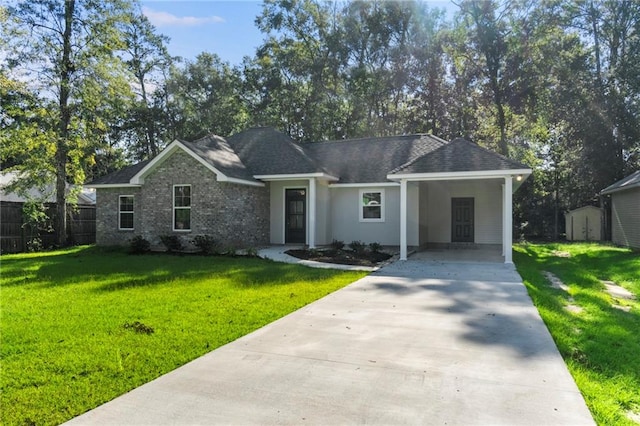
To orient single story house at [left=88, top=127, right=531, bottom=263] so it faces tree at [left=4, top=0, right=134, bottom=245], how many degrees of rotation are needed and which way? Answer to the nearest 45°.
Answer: approximately 90° to its right

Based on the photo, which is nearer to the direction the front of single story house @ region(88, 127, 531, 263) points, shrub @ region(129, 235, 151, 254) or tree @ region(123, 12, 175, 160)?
the shrub

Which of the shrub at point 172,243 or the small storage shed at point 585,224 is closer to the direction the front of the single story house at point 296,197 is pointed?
the shrub

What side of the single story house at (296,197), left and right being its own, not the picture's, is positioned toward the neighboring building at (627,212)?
left

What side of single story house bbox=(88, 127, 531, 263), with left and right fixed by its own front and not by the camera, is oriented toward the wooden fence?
right

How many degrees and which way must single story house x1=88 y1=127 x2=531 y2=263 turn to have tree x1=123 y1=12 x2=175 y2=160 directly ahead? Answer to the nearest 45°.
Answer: approximately 135° to its right

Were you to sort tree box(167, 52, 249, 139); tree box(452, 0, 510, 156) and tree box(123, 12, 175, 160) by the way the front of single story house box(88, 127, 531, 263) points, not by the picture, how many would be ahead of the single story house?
0

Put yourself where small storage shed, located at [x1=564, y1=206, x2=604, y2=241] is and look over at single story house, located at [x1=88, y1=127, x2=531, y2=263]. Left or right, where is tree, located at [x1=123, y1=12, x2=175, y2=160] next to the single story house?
right

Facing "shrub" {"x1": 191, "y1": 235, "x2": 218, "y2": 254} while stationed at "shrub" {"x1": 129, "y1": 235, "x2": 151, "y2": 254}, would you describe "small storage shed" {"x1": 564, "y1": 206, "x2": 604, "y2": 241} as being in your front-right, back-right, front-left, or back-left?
front-left

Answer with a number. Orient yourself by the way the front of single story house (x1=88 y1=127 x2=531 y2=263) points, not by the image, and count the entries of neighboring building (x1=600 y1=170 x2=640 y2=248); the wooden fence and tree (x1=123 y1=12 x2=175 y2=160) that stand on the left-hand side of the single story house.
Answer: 1

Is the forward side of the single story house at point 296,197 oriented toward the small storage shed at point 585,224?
no

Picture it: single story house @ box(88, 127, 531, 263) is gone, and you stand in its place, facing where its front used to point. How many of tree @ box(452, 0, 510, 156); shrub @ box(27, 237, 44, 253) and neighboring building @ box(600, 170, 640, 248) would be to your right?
1

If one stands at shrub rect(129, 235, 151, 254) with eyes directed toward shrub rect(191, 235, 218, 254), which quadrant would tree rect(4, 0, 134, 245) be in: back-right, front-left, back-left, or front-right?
back-left

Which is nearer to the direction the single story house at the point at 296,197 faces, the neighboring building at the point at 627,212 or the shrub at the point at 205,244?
the shrub

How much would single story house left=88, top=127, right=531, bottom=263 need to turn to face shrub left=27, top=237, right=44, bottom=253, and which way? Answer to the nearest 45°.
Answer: approximately 90° to its right

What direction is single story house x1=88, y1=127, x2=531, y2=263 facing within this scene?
toward the camera
